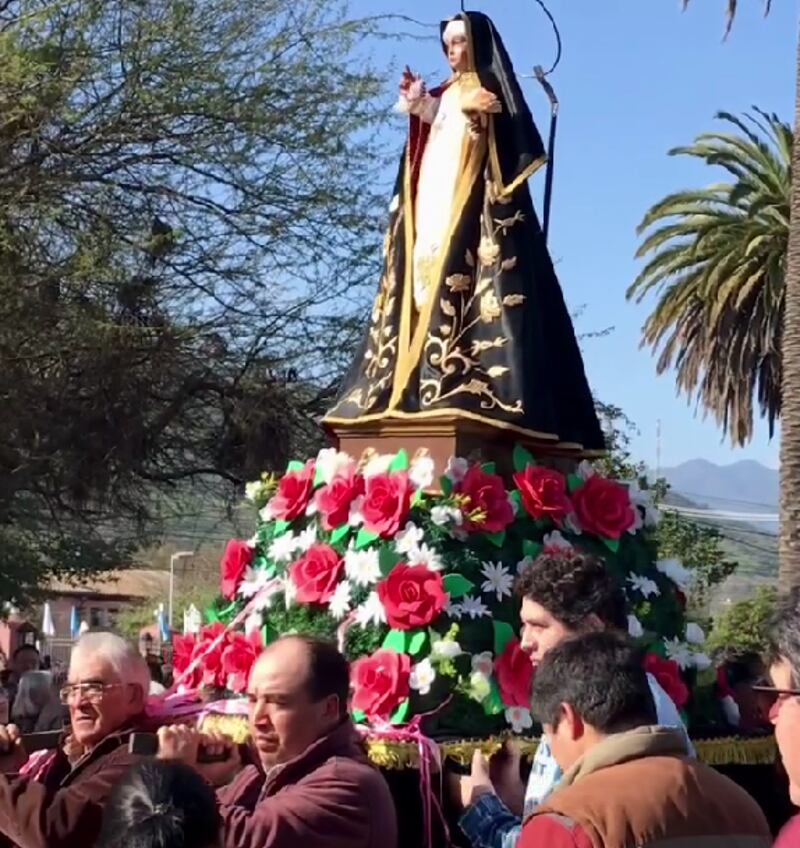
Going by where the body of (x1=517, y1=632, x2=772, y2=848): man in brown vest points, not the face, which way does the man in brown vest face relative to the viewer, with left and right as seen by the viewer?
facing away from the viewer and to the left of the viewer

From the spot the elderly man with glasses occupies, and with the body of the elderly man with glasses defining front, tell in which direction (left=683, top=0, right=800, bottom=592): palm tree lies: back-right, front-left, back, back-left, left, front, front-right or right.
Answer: back

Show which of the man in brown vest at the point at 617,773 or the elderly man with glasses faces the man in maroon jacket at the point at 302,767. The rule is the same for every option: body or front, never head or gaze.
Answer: the man in brown vest at the point at 617,773

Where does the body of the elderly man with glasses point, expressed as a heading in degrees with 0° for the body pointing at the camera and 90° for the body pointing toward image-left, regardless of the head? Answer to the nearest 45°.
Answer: approximately 45°

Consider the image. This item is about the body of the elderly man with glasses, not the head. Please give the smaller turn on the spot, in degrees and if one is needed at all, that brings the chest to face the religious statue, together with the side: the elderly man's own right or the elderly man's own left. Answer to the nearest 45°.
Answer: approximately 180°

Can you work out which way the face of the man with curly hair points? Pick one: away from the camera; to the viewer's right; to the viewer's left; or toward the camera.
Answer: to the viewer's left

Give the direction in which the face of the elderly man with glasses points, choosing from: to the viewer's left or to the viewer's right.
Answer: to the viewer's left

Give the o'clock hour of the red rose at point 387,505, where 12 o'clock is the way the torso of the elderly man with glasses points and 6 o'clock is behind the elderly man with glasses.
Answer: The red rose is roughly at 6 o'clock from the elderly man with glasses.
